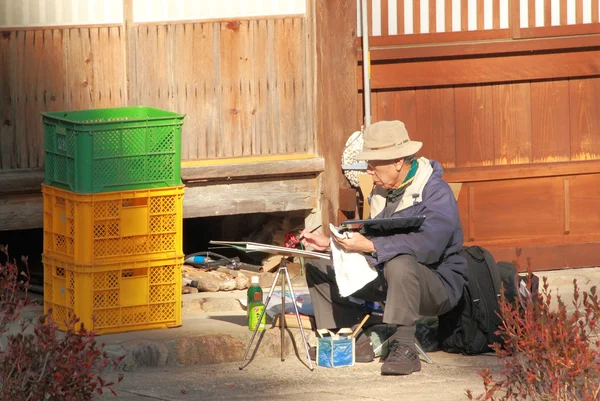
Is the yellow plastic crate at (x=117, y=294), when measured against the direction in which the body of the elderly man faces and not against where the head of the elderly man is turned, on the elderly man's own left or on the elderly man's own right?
on the elderly man's own right

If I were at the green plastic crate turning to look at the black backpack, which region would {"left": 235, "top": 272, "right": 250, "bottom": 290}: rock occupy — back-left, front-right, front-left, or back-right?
front-left

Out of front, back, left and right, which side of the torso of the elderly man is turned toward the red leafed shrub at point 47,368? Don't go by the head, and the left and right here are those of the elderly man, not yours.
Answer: front

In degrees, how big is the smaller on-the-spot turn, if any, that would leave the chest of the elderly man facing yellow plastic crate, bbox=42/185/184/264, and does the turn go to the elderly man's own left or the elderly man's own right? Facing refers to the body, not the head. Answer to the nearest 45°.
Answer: approximately 45° to the elderly man's own right

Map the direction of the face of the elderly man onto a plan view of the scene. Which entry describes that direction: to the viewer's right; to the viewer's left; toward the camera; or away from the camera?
to the viewer's left

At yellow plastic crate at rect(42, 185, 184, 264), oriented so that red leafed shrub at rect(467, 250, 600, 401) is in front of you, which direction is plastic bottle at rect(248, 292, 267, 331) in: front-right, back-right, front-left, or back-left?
front-left

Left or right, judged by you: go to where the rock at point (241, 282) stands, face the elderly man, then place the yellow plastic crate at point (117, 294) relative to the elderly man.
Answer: right

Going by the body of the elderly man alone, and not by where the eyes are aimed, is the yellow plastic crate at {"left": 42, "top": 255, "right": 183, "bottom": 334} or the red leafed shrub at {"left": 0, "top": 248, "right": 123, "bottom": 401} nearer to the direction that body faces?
the red leafed shrub

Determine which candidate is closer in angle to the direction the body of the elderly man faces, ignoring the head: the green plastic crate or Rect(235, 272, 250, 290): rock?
the green plastic crate

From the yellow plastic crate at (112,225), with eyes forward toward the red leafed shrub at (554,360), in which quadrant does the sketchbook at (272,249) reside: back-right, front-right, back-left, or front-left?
front-left

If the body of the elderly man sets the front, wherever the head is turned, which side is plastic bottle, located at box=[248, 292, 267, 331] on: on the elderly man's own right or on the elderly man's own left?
on the elderly man's own right

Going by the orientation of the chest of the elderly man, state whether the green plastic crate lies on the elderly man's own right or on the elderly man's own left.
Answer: on the elderly man's own right

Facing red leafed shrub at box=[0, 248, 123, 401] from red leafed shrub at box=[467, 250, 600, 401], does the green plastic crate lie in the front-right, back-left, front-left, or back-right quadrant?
front-right

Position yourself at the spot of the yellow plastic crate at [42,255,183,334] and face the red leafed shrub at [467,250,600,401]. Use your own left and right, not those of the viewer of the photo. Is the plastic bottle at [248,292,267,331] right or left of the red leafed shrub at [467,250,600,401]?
left
